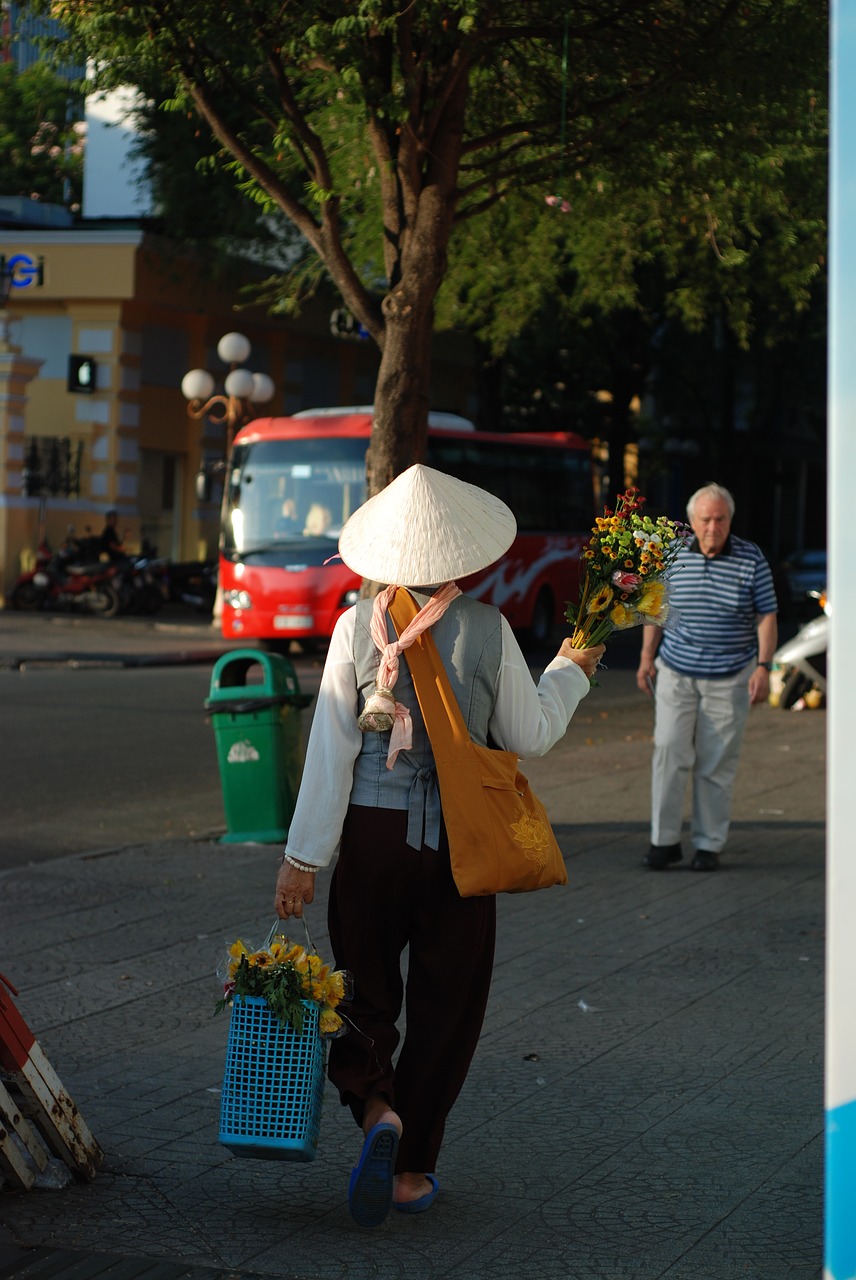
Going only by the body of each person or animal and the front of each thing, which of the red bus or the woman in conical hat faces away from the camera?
the woman in conical hat

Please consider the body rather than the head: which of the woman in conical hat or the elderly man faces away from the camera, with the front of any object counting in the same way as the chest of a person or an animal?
the woman in conical hat

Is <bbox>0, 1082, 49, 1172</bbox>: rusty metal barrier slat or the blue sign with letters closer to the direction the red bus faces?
the rusty metal barrier slat

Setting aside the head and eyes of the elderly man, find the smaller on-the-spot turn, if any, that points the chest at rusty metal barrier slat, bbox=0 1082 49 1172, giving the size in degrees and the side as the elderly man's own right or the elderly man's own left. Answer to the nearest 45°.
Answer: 0° — they already face it

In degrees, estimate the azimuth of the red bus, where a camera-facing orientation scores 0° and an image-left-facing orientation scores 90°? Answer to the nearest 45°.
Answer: approximately 45°

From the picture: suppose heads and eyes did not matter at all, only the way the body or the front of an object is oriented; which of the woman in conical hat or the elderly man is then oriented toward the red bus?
the woman in conical hat

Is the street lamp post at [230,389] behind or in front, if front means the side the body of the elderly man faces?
behind

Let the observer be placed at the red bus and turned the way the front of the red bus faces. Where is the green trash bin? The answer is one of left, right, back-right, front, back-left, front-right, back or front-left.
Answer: front-left

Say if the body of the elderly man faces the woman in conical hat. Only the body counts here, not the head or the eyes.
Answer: yes

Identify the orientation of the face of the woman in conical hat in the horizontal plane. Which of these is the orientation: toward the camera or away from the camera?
away from the camera

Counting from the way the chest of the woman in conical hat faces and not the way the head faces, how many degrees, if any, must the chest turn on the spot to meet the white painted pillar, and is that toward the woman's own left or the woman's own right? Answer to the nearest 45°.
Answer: approximately 180°

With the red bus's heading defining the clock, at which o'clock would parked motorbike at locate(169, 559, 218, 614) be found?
The parked motorbike is roughly at 4 o'clock from the red bus.

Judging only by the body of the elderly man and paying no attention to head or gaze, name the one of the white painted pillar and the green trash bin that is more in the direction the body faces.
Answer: the white painted pillar

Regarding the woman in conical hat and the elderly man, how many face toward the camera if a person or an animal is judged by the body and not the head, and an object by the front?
1

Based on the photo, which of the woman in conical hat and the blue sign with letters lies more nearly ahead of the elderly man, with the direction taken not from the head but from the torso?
the woman in conical hat

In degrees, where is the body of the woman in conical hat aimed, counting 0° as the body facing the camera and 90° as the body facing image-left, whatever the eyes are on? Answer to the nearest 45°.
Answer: approximately 180°
